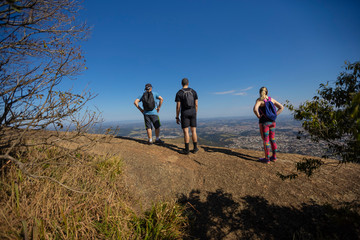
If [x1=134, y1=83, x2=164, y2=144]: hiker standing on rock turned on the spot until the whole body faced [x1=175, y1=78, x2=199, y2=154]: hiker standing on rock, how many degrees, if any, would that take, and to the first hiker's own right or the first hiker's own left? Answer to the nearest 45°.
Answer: approximately 135° to the first hiker's own right

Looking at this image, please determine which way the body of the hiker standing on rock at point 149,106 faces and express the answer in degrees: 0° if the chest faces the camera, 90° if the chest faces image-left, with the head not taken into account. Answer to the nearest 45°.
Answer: approximately 180°

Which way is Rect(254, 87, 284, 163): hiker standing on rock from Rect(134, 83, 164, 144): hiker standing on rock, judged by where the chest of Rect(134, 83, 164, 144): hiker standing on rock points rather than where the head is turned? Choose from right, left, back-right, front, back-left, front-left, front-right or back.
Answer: back-right

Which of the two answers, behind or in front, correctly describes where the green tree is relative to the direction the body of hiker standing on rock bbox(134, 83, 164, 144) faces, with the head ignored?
behind
